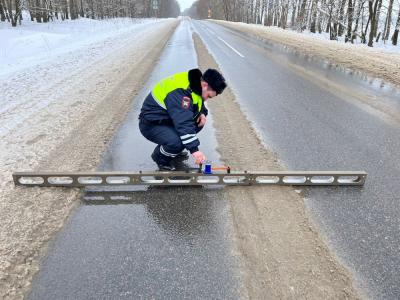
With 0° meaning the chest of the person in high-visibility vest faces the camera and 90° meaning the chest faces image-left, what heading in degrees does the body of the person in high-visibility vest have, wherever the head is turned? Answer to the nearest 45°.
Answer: approximately 270°
